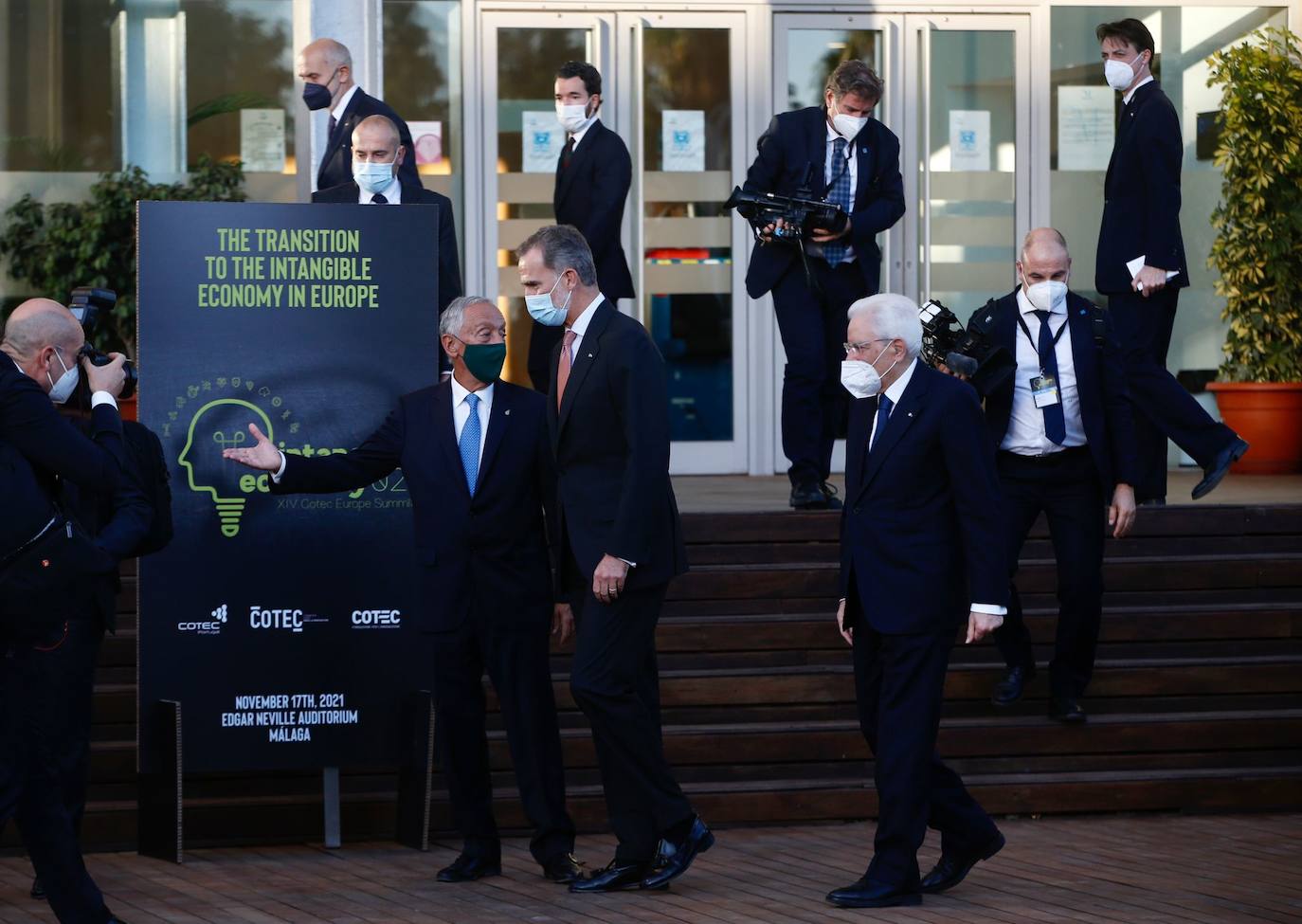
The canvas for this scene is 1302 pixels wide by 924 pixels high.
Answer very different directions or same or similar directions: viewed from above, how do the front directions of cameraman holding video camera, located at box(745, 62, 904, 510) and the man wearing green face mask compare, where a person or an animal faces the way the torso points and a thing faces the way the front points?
same or similar directions

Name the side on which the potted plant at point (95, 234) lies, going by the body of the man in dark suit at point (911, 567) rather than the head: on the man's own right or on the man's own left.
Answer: on the man's own right

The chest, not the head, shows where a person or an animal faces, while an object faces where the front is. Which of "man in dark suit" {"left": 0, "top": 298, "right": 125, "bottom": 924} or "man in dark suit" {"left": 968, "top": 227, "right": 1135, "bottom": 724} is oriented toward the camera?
"man in dark suit" {"left": 968, "top": 227, "right": 1135, "bottom": 724}

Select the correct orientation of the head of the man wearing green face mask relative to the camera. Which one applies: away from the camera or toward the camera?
toward the camera

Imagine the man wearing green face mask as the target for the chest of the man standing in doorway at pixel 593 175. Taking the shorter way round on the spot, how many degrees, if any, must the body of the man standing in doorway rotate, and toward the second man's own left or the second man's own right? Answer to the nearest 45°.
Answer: approximately 45° to the second man's own left

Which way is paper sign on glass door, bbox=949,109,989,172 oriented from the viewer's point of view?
toward the camera

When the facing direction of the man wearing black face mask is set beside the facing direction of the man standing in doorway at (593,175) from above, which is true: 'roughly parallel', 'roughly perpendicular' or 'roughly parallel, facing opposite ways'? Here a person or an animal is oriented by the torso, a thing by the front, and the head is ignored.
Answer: roughly parallel

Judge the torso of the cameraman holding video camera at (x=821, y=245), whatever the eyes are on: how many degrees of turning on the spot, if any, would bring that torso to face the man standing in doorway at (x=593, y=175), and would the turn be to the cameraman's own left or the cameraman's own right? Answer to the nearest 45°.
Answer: approximately 90° to the cameraman's own right

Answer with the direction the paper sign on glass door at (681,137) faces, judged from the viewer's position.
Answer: facing the viewer

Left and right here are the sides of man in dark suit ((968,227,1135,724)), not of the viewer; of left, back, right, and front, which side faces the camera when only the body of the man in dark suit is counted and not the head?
front

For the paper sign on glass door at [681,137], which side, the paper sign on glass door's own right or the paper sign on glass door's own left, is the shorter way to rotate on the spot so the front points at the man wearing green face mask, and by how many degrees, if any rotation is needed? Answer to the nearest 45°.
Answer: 0° — it already faces them

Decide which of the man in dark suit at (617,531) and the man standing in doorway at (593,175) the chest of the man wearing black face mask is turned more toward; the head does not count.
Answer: the man in dark suit

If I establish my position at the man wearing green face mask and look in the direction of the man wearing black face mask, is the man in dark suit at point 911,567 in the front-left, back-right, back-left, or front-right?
back-right

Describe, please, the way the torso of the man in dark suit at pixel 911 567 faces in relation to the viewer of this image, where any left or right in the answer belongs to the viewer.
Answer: facing the viewer and to the left of the viewer

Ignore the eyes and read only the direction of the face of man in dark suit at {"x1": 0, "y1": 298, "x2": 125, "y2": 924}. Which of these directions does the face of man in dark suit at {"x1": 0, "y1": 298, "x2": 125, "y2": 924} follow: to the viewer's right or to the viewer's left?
to the viewer's right

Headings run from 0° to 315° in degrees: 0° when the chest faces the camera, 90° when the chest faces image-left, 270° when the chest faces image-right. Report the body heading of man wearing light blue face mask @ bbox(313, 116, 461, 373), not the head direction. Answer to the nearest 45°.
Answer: approximately 0°

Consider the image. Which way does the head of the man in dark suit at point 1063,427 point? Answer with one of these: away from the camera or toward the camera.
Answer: toward the camera

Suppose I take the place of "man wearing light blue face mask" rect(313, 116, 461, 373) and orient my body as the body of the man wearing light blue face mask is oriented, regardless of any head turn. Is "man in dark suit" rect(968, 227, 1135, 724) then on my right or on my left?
on my left
